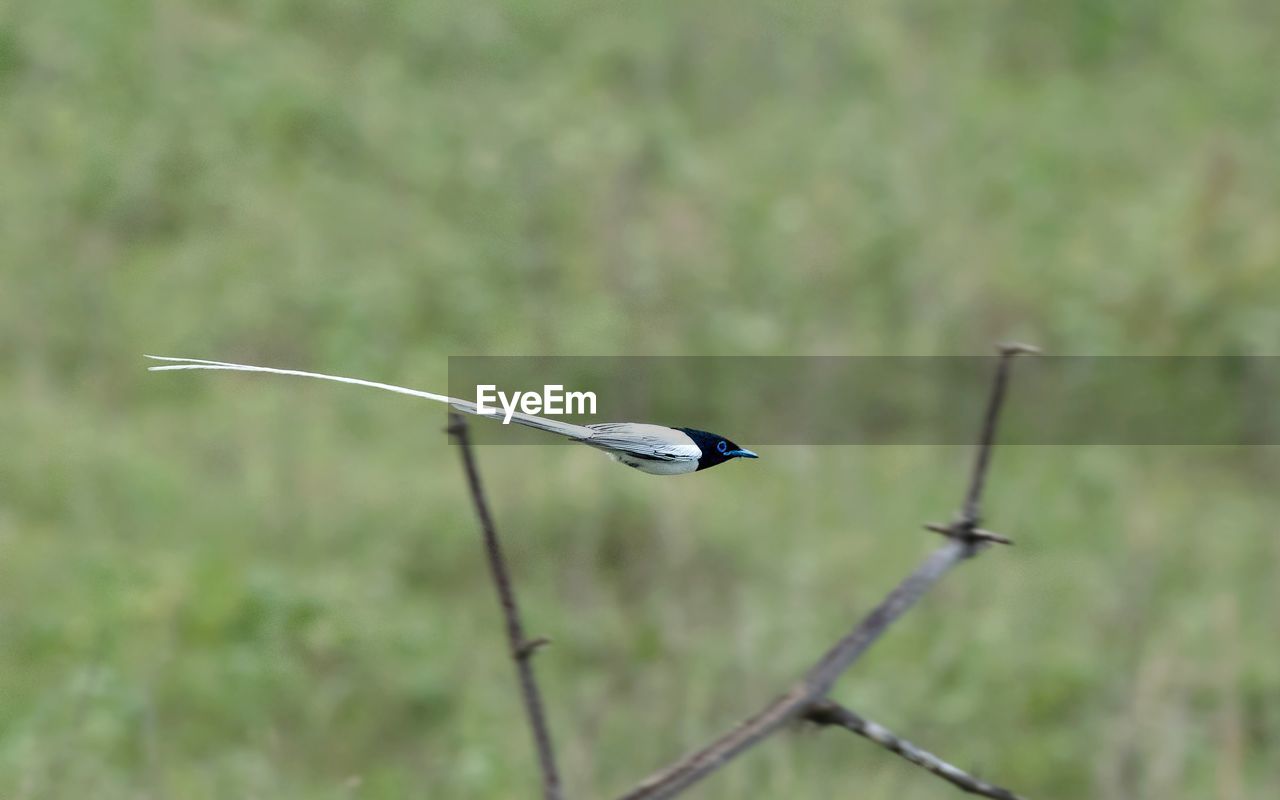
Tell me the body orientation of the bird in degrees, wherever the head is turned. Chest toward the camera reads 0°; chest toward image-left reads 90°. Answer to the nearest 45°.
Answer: approximately 270°
